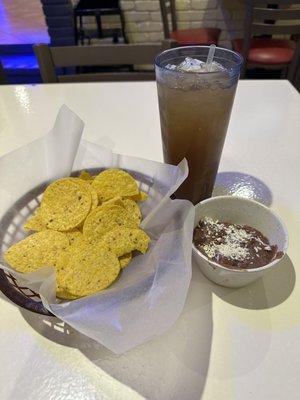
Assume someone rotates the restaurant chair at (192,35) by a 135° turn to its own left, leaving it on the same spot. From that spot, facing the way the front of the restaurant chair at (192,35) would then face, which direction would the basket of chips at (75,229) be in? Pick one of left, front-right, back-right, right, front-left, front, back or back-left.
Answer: back-left

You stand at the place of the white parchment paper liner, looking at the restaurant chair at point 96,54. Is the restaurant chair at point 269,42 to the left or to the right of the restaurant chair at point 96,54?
right
